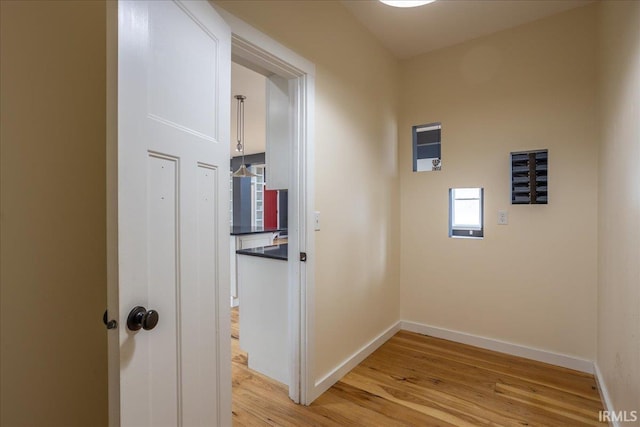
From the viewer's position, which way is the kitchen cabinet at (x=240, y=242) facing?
facing the viewer and to the right of the viewer

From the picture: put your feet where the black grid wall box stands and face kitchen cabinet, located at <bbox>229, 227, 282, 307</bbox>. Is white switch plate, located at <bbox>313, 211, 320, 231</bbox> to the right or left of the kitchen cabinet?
left

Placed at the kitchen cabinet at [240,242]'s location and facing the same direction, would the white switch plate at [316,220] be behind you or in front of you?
in front

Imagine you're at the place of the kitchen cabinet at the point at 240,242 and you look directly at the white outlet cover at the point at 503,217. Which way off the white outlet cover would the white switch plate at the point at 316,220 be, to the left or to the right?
right

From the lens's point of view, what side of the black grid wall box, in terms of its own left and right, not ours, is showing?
front

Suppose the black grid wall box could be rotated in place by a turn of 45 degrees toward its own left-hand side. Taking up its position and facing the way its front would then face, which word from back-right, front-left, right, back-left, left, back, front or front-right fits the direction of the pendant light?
back-right

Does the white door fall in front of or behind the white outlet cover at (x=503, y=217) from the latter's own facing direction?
in front

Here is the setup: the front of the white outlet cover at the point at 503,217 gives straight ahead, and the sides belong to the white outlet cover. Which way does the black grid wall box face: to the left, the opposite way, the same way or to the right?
the same way

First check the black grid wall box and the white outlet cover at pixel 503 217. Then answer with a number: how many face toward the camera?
2
